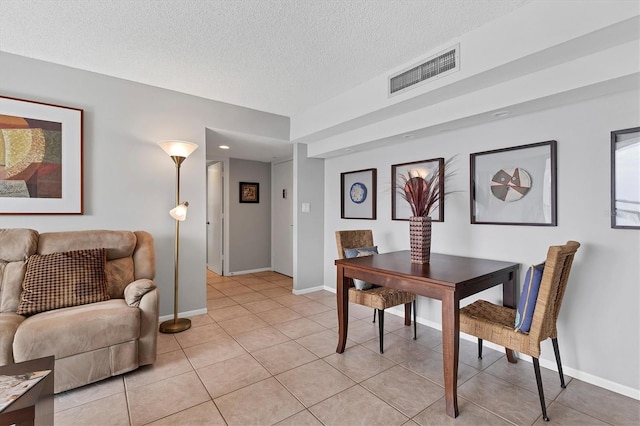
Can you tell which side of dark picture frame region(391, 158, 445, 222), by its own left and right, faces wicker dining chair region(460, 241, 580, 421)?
left

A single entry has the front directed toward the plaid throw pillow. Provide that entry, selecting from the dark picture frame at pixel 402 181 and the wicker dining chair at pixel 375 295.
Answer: the dark picture frame

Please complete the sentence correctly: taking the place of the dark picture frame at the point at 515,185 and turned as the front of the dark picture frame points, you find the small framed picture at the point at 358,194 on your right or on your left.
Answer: on your right

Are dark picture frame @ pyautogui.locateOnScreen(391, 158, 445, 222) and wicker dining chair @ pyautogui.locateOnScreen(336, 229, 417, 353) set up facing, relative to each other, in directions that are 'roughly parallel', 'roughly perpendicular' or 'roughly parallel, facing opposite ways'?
roughly perpendicular

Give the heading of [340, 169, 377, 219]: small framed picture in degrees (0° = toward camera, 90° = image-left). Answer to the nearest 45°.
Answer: approximately 45°

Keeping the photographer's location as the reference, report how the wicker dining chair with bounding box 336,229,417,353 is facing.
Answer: facing the viewer and to the right of the viewer

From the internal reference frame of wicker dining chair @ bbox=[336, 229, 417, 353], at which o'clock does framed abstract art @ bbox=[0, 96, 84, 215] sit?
The framed abstract art is roughly at 4 o'clock from the wicker dining chair.

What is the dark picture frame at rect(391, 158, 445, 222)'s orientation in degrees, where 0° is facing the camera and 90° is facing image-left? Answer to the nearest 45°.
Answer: approximately 45°

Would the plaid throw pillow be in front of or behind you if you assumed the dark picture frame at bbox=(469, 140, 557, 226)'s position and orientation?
in front

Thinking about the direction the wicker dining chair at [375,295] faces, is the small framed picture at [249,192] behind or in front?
behind

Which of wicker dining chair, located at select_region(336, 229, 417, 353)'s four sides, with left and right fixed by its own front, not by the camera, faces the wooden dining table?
front

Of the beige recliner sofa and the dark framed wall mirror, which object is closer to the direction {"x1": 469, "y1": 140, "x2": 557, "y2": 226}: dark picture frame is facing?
the beige recliner sofa

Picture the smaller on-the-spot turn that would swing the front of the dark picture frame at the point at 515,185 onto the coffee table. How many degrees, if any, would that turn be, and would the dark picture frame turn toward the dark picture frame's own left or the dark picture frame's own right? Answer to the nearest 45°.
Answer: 0° — it already faces it

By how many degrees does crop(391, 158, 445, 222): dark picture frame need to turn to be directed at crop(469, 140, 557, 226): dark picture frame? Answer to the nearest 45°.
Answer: approximately 90° to its left

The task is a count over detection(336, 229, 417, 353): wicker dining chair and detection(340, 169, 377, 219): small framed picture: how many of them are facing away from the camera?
0
